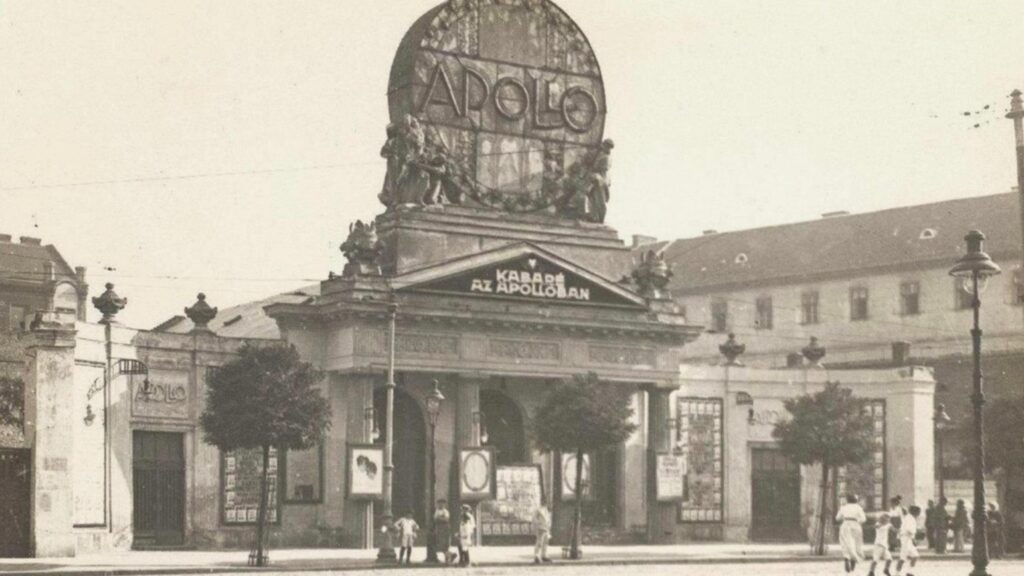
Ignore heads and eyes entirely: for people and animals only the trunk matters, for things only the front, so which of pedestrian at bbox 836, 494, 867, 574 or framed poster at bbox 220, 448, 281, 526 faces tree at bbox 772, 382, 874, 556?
the pedestrian

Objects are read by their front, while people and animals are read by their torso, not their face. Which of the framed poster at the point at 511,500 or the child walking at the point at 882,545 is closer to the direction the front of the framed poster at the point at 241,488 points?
the child walking

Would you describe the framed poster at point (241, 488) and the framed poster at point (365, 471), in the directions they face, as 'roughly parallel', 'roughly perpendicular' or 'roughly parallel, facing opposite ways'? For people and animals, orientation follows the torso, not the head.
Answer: roughly parallel

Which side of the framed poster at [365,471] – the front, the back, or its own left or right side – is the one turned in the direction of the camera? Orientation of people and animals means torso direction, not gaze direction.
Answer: front

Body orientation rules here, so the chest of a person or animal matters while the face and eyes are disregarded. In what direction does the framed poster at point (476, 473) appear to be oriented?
toward the camera

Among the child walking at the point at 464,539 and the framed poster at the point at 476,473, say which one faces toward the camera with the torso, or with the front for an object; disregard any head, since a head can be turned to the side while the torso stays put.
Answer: the framed poster

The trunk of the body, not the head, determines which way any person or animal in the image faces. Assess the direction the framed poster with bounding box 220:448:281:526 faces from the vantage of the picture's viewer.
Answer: facing the viewer

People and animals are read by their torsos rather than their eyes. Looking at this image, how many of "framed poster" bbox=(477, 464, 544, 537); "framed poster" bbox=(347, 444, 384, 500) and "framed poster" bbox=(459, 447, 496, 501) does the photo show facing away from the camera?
0

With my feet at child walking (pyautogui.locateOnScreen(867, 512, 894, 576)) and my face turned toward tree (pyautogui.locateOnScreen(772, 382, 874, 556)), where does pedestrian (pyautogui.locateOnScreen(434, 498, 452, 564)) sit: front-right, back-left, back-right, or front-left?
front-left

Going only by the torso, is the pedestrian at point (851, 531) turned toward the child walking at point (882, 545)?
no
